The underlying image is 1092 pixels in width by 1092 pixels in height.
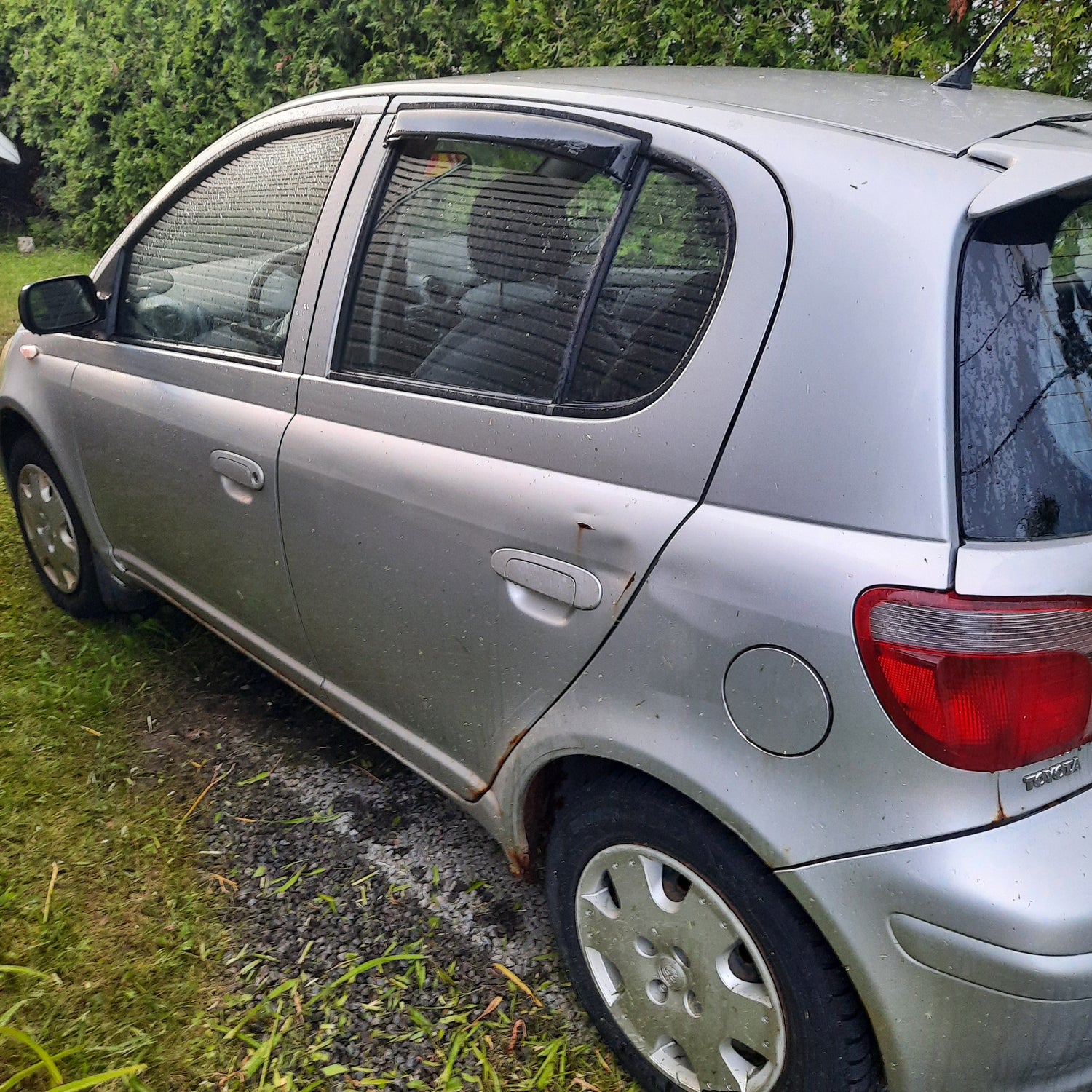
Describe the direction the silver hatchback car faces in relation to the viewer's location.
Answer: facing away from the viewer and to the left of the viewer

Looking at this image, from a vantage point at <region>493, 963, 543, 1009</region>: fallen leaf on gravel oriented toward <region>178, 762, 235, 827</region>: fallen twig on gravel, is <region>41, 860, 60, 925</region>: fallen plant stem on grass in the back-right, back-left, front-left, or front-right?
front-left

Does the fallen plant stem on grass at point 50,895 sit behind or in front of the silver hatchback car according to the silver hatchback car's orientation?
in front
